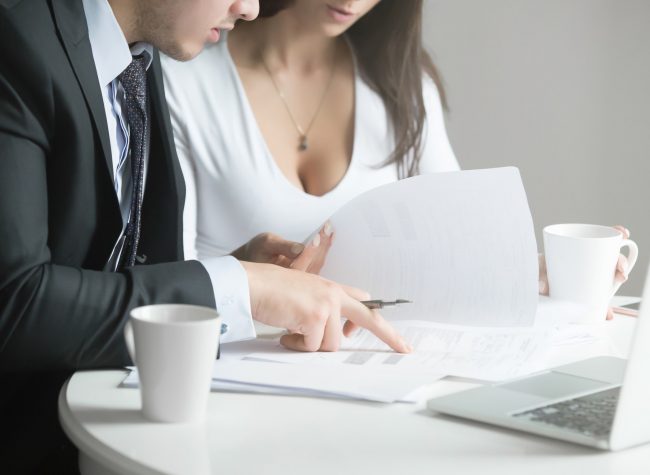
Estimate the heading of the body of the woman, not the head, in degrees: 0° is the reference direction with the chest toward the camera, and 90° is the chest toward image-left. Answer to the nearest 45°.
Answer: approximately 0°

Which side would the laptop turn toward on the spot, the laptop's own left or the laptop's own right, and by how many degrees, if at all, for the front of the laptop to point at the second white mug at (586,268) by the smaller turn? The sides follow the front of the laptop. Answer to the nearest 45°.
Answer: approximately 45° to the laptop's own right

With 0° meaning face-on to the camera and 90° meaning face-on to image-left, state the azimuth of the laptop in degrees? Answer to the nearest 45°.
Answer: approximately 135°

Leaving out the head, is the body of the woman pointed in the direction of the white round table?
yes

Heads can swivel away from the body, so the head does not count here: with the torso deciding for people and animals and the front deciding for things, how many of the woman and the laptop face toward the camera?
1

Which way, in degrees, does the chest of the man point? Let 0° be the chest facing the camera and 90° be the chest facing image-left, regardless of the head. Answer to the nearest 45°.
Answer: approximately 315°
